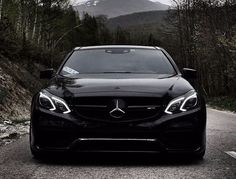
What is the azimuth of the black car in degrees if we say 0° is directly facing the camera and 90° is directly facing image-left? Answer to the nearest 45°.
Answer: approximately 0°
